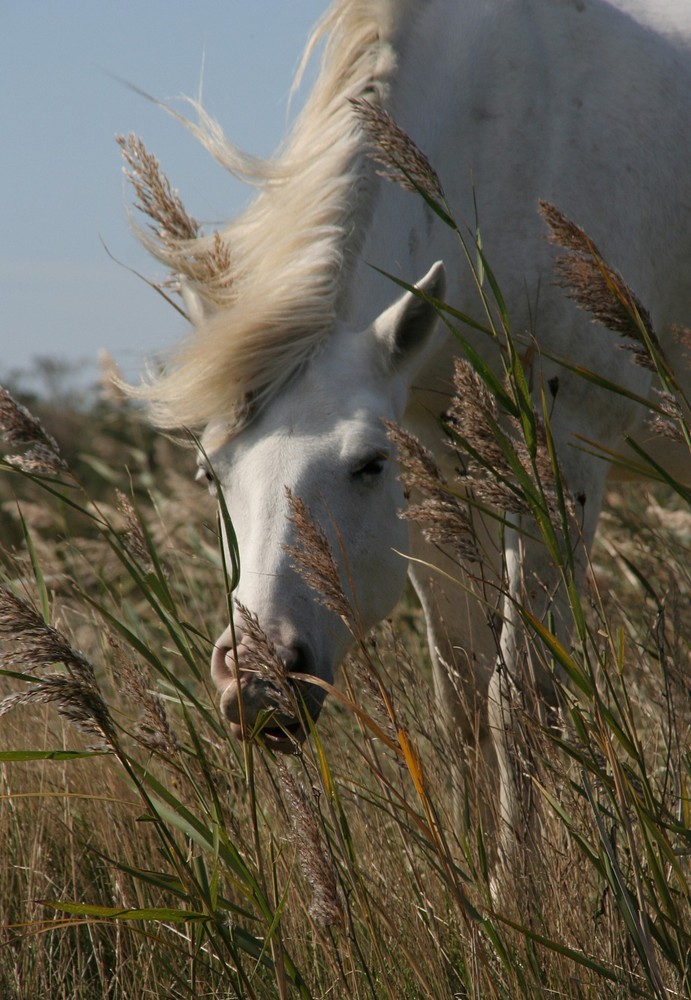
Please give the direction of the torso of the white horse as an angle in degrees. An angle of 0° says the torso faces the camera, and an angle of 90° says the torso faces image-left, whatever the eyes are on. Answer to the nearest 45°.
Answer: approximately 45°
